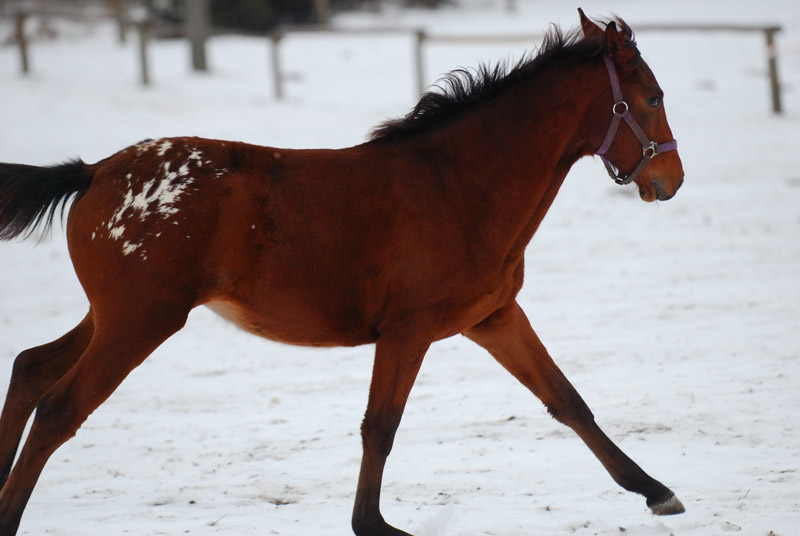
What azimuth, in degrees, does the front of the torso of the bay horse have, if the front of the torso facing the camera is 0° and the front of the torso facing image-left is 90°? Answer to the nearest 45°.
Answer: approximately 270°

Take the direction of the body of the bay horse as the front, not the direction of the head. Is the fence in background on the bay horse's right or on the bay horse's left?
on the bay horse's left
